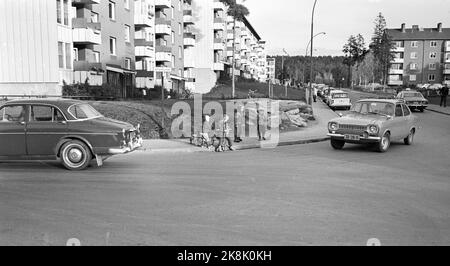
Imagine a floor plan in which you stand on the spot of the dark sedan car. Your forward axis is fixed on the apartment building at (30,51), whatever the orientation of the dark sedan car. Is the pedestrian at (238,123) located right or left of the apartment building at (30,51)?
right

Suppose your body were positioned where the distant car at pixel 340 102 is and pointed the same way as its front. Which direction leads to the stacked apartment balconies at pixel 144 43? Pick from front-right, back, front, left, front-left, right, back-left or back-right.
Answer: right

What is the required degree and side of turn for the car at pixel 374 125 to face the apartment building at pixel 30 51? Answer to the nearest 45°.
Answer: approximately 45° to its right

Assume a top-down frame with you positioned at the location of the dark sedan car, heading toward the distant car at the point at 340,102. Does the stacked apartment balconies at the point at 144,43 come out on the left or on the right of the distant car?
left

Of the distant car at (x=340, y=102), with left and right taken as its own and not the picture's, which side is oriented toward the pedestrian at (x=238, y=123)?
front
